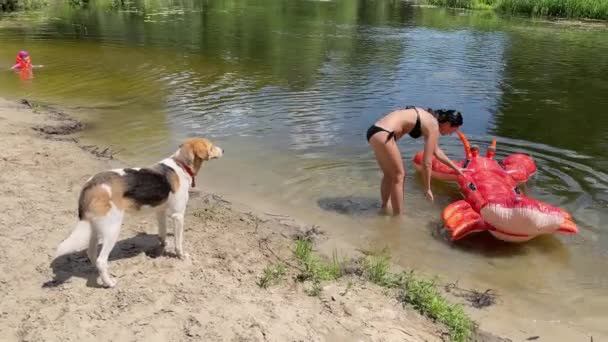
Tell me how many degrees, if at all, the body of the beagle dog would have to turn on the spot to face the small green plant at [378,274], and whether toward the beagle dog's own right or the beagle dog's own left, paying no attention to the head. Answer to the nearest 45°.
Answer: approximately 45° to the beagle dog's own right

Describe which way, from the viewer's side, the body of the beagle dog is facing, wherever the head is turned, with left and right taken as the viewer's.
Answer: facing away from the viewer and to the right of the viewer

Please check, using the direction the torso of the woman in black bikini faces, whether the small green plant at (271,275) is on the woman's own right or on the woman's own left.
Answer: on the woman's own right

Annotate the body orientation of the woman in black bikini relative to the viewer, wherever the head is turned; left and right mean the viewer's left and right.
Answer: facing to the right of the viewer

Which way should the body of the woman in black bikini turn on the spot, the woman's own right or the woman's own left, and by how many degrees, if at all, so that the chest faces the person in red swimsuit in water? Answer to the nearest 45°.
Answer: approximately 135° to the woman's own left

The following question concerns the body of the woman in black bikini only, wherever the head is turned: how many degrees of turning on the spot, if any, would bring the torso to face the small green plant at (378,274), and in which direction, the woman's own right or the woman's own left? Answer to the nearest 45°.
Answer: approximately 90° to the woman's own right

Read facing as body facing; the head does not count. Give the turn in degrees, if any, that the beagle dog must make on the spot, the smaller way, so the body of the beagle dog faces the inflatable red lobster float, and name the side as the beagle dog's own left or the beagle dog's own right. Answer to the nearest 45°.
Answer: approximately 45° to the beagle dog's own right

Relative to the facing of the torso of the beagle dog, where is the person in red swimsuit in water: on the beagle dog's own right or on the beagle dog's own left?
on the beagle dog's own left
